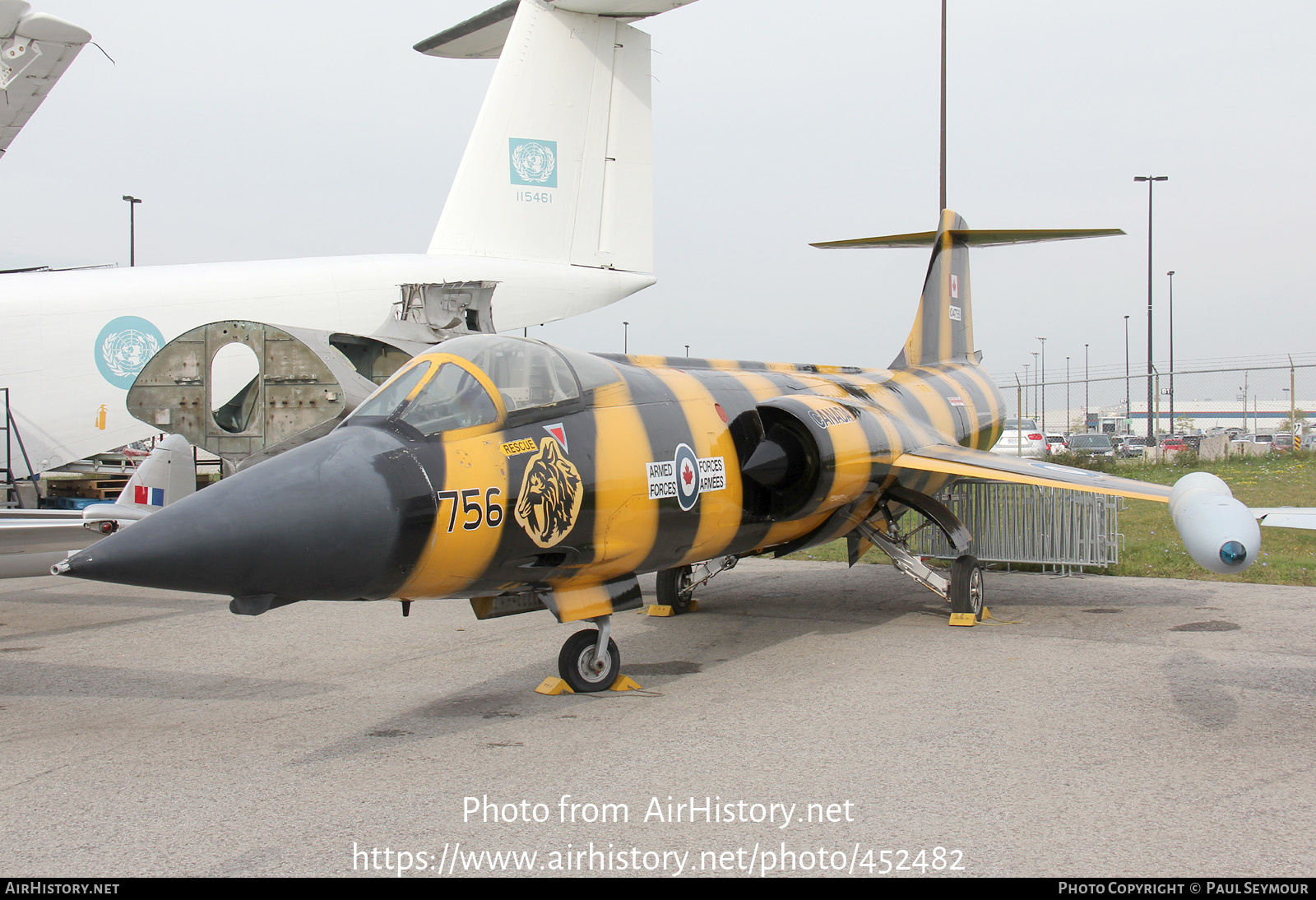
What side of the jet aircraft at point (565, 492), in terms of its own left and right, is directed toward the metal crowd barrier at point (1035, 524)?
back

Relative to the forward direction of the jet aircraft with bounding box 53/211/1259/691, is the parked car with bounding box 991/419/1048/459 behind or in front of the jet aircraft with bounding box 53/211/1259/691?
behind

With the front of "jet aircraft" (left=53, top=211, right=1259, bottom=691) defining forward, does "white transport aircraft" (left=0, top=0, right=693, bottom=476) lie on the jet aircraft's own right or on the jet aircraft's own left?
on the jet aircraft's own right

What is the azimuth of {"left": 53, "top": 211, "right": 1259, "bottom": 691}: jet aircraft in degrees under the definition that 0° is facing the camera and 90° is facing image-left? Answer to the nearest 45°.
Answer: approximately 45°
